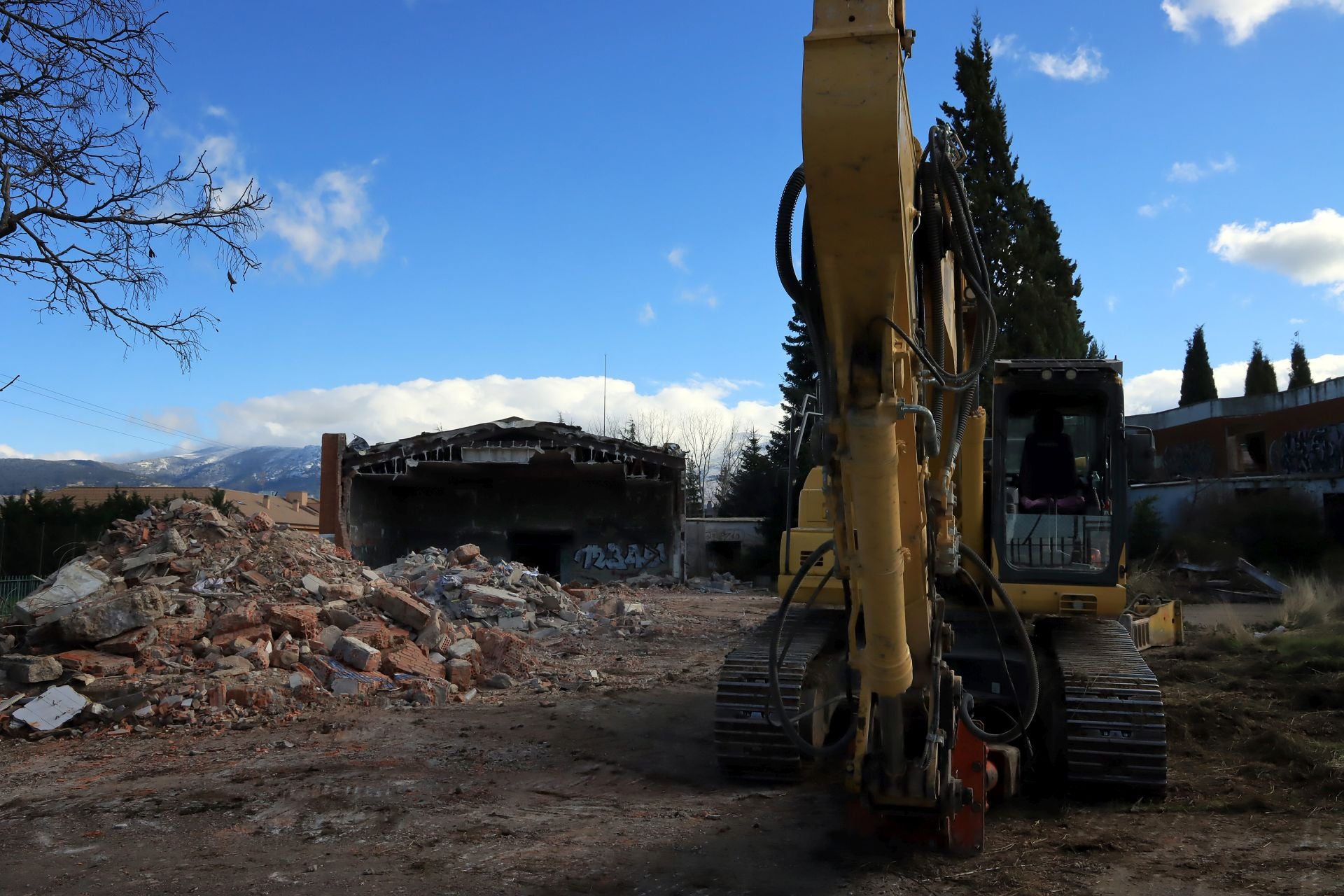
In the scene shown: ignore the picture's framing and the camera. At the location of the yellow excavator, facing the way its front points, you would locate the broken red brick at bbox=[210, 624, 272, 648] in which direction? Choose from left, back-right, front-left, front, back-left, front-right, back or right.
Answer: back-right

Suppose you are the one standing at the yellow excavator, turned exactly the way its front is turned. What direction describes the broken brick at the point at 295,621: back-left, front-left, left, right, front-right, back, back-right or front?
back-right

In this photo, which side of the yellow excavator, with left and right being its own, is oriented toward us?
front

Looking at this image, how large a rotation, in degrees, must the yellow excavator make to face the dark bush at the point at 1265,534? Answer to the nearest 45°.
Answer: approximately 180°

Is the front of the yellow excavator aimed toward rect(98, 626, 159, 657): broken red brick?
no

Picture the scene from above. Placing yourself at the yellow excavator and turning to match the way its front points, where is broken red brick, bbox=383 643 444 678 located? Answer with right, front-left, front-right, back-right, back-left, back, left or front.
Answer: back-right

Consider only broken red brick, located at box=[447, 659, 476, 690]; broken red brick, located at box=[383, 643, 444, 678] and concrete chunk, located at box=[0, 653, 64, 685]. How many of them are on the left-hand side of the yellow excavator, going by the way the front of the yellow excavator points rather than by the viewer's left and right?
0

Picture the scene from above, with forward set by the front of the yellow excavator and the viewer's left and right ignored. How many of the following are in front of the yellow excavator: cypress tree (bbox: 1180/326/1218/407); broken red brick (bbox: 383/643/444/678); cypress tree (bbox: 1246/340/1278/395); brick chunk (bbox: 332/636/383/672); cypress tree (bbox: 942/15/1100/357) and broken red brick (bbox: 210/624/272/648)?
0

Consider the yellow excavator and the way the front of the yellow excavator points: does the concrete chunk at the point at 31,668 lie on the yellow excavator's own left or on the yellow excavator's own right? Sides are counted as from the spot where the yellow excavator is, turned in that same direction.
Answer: on the yellow excavator's own right

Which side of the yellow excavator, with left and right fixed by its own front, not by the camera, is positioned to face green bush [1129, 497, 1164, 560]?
back

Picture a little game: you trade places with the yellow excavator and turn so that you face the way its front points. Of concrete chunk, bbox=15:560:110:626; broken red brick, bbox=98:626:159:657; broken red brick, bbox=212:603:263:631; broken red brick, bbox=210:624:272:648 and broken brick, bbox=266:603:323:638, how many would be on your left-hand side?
0

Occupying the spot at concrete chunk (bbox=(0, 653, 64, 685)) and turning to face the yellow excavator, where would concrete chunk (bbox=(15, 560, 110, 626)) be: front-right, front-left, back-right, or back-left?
back-left

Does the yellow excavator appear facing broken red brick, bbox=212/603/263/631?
no

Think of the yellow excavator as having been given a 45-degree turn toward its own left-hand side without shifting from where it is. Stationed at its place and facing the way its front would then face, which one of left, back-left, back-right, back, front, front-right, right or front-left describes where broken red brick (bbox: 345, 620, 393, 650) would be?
back

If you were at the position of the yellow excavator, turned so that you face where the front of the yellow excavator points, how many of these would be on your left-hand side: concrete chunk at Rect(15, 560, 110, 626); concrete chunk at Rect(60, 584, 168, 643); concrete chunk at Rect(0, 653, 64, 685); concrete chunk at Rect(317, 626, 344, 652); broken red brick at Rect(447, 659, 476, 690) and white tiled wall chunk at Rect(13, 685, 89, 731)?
0

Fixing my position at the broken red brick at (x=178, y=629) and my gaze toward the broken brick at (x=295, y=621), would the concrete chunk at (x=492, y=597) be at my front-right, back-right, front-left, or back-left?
front-left

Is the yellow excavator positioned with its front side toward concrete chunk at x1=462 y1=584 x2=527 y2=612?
no
